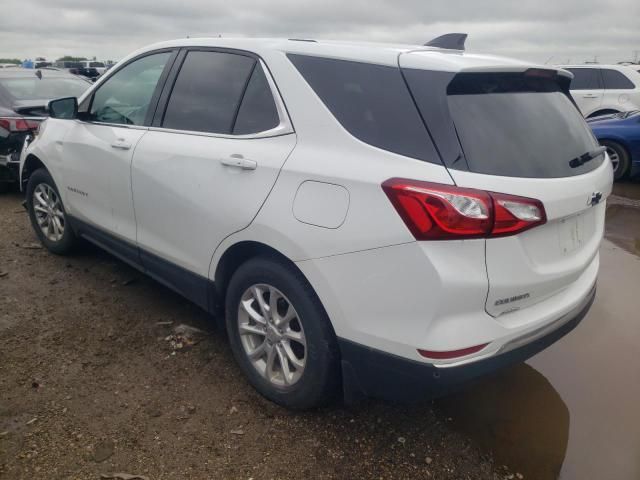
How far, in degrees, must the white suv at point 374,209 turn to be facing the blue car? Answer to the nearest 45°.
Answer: approximately 90° to its right

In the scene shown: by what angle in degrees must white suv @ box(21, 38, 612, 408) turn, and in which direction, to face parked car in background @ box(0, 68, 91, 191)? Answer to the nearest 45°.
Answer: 0° — it already faces it

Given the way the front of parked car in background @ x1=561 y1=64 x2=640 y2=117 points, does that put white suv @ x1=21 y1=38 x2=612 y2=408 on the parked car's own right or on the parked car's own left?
on the parked car's own left

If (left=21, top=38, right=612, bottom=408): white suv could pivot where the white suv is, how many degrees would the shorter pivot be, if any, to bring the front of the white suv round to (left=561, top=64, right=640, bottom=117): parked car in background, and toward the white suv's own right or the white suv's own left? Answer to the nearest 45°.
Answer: approximately 90° to the white suv's own right

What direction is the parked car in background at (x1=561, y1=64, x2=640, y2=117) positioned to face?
to the viewer's left

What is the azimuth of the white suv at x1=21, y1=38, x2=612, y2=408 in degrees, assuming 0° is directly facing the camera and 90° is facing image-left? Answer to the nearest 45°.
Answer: approximately 135°

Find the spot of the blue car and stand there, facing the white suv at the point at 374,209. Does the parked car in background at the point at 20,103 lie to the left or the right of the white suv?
right
